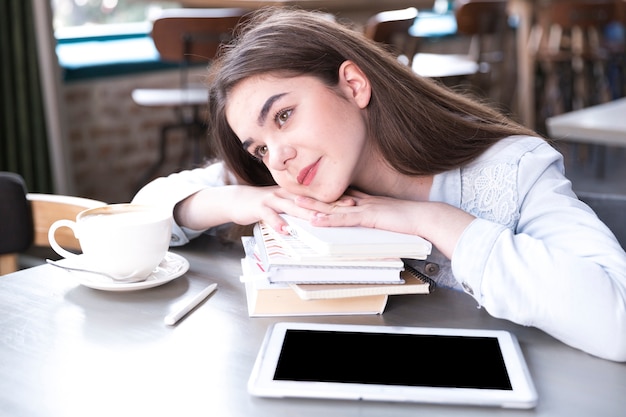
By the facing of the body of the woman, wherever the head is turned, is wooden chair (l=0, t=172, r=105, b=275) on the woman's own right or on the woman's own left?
on the woman's own right

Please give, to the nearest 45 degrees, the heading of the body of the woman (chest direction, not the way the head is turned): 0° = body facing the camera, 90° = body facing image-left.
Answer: approximately 45°

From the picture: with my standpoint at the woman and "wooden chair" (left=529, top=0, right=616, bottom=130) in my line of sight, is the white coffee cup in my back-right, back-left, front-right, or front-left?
back-left
